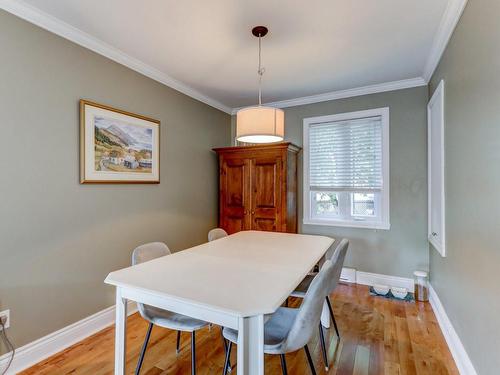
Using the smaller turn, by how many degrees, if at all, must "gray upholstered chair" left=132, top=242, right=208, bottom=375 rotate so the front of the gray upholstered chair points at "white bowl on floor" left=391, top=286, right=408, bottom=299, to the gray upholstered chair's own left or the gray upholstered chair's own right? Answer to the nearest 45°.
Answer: approximately 45° to the gray upholstered chair's own left

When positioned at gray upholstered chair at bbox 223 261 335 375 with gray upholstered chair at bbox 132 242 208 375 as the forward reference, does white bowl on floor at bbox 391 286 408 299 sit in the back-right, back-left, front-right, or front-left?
back-right
